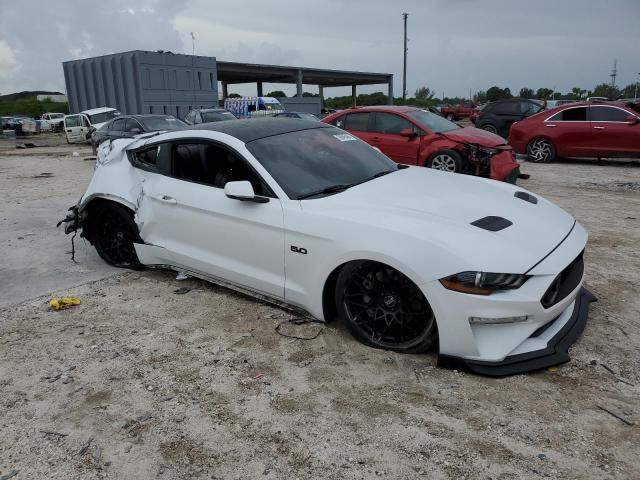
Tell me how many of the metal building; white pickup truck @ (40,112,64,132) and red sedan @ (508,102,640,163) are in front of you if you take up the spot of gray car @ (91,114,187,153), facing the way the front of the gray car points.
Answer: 1

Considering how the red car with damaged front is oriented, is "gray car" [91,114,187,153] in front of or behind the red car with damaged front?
behind

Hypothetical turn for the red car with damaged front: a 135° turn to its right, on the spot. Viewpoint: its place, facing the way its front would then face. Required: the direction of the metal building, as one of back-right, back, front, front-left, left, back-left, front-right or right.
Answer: front-right

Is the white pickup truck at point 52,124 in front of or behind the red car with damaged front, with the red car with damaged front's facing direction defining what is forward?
behind

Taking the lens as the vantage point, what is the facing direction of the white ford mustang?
facing the viewer and to the right of the viewer

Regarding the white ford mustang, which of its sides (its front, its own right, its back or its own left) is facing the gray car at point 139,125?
back
